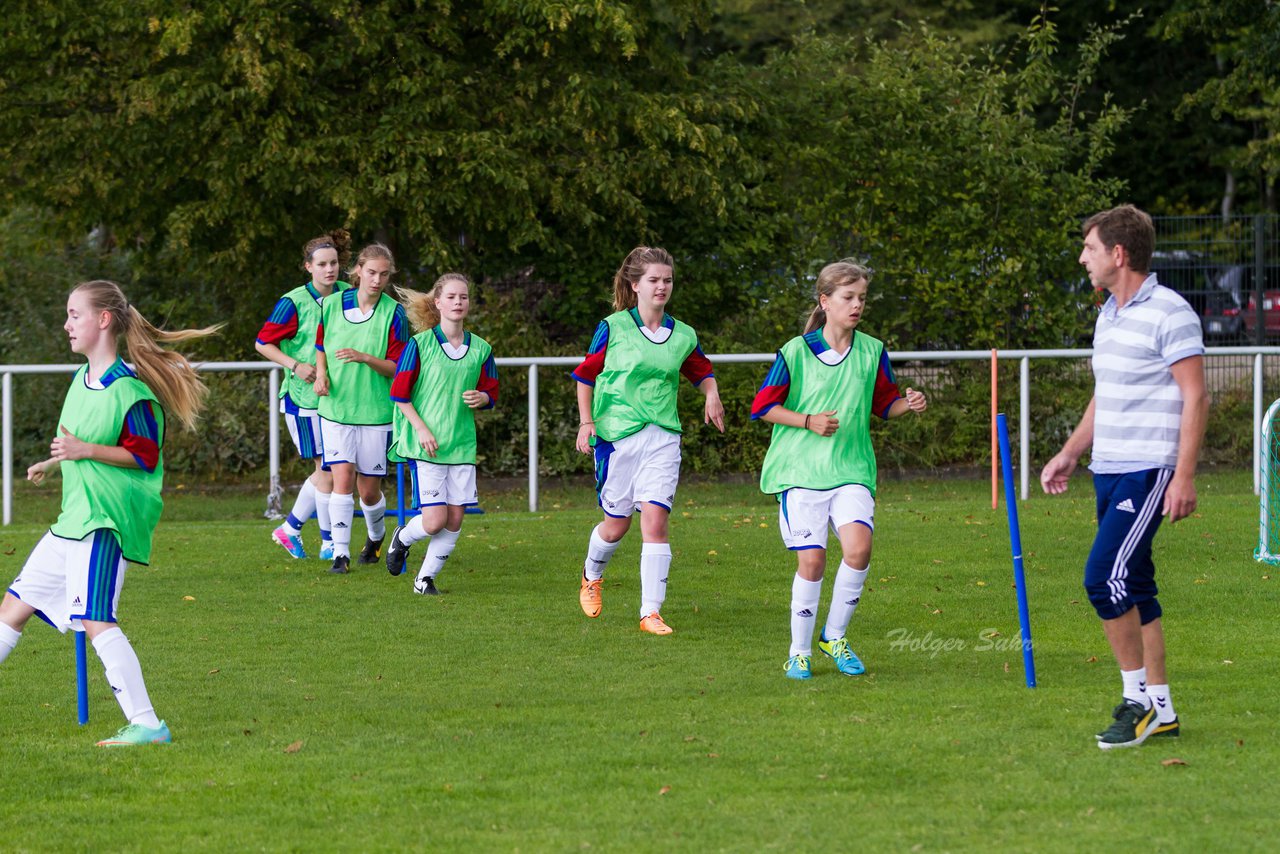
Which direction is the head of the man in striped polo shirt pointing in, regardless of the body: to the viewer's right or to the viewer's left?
to the viewer's left

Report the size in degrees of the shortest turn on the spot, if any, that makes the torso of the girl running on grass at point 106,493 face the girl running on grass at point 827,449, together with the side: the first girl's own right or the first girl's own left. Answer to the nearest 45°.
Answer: approximately 180°

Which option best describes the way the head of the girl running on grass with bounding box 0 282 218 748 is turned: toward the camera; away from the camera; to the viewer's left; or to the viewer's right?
to the viewer's left

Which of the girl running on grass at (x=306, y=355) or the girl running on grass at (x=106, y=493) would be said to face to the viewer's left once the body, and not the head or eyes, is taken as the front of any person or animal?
the girl running on grass at (x=106, y=493)

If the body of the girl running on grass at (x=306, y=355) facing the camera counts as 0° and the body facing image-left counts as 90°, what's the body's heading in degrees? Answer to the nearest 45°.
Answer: approximately 315°

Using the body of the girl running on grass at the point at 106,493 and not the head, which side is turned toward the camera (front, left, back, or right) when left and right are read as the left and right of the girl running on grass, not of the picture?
left
